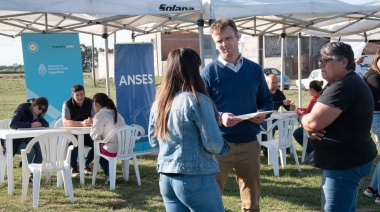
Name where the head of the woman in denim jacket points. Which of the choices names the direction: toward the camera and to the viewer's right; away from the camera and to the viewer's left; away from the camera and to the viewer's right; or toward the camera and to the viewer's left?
away from the camera and to the viewer's right

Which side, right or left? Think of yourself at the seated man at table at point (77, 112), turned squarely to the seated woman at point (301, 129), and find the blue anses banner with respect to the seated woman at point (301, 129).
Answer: left

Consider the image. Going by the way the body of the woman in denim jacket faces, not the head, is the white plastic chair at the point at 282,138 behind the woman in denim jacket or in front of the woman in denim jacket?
in front

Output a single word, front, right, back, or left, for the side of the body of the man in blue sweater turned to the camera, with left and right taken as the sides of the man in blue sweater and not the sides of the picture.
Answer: front

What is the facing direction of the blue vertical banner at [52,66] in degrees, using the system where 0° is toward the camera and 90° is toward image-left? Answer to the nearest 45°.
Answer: approximately 0°

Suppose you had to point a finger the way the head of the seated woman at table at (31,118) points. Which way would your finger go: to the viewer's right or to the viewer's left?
to the viewer's right

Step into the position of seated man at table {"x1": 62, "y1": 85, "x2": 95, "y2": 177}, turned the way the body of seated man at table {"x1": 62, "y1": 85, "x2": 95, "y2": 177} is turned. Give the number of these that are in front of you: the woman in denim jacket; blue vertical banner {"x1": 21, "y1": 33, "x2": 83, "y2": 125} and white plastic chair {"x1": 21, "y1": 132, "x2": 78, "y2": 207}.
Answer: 2

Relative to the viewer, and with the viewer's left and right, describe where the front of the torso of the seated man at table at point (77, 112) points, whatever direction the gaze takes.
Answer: facing the viewer

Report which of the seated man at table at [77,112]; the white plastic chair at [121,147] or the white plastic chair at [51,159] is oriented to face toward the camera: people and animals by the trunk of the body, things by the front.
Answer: the seated man at table

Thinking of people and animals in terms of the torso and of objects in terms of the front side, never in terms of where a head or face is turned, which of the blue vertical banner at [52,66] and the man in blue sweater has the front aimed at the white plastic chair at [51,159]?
the blue vertical banner

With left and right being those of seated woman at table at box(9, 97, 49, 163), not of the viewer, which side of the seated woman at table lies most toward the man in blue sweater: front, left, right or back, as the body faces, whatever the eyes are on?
front
